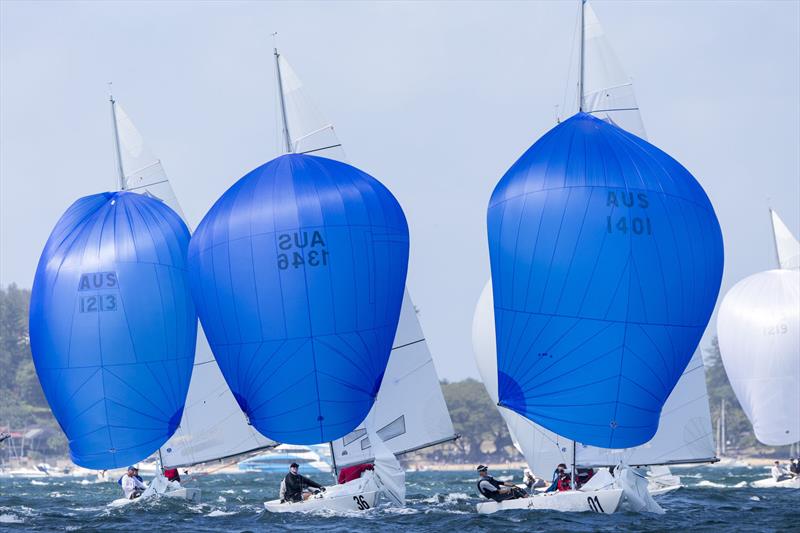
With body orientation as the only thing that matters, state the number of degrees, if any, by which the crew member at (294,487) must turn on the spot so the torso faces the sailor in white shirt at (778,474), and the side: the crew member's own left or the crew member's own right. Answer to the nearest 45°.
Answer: approximately 90° to the crew member's own left

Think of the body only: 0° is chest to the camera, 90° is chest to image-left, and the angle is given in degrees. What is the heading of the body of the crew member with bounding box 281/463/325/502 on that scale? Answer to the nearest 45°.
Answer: approximately 315°

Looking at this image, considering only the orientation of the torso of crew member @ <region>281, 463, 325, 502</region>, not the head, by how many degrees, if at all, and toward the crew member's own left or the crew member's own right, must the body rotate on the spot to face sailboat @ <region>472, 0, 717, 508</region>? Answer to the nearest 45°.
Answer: approximately 45° to the crew member's own left

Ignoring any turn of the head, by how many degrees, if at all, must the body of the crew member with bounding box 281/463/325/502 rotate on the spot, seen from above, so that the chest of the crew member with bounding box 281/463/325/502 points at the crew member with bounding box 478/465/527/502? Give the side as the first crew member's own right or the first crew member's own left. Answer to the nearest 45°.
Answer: approximately 45° to the first crew member's own left

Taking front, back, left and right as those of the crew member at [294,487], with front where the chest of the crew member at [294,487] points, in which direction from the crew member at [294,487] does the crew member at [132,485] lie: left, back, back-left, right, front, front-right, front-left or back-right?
back
